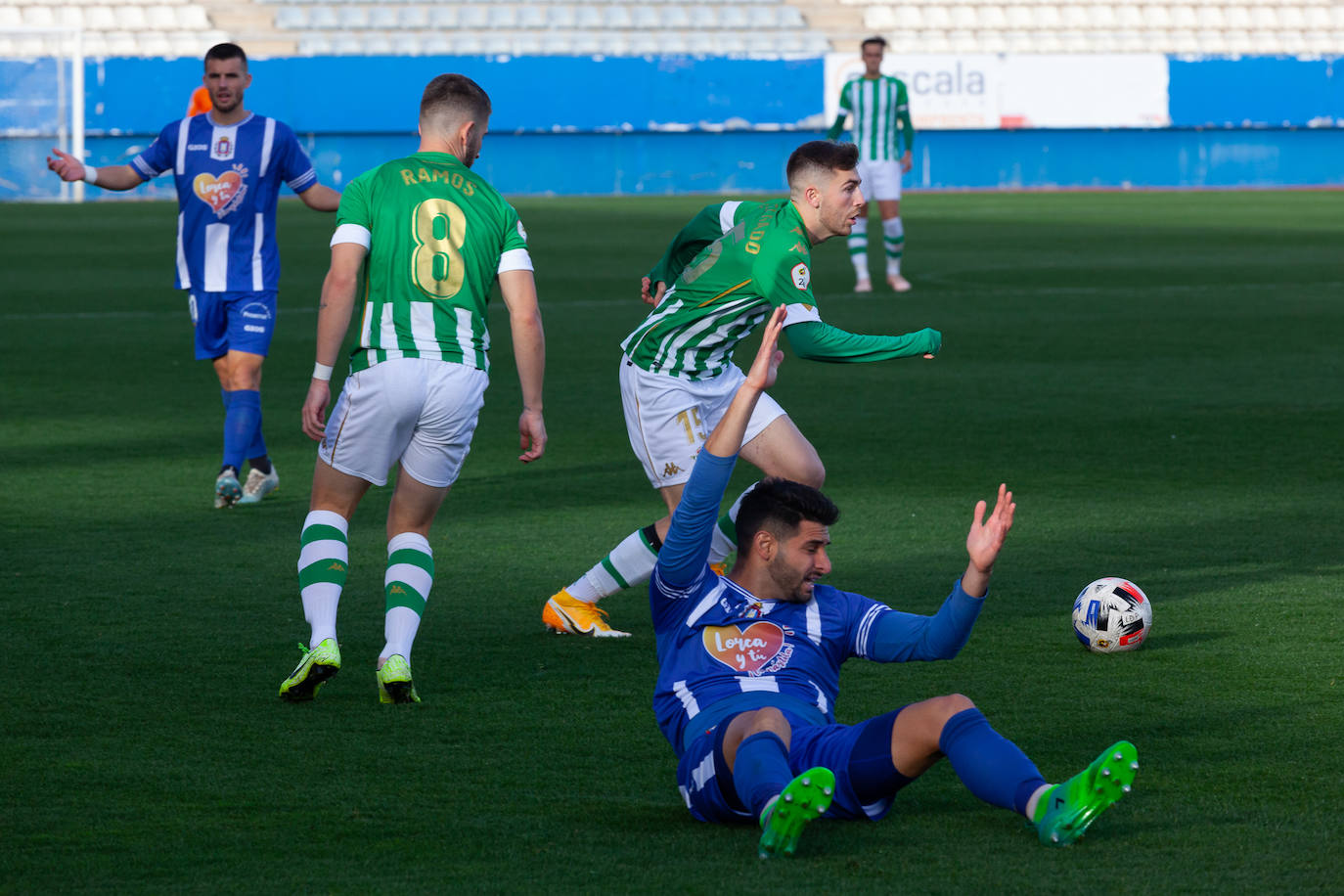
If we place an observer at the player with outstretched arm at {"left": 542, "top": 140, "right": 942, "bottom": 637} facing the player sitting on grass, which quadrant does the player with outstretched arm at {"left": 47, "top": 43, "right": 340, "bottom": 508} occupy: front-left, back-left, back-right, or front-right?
back-right

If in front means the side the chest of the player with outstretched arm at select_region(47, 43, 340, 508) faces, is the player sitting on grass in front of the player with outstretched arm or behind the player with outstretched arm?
in front

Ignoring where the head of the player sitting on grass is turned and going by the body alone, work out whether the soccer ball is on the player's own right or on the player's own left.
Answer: on the player's own left

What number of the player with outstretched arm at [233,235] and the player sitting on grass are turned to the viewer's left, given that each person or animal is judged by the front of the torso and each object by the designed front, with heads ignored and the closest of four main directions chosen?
0

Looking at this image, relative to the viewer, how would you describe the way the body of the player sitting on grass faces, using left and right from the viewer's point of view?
facing the viewer and to the right of the viewer

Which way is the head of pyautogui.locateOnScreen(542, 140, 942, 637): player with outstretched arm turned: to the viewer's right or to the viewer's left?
to the viewer's right

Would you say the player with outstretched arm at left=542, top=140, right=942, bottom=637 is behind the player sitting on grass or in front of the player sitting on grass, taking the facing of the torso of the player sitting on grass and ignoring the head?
behind

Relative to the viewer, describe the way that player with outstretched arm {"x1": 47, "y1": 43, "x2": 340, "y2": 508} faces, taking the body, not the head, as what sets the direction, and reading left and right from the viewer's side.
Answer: facing the viewer

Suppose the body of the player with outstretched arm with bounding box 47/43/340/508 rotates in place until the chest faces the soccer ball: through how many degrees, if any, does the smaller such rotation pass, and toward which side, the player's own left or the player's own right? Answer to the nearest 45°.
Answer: approximately 45° to the player's own left

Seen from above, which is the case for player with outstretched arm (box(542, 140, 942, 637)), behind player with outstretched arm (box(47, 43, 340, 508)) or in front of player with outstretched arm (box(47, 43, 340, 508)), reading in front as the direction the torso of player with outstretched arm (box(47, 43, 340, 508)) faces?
in front

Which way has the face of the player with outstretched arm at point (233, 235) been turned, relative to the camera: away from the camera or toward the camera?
toward the camera
